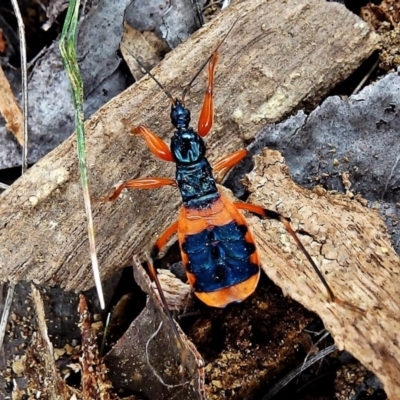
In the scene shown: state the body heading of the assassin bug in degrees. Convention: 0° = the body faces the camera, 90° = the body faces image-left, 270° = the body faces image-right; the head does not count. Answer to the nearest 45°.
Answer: approximately 180°
